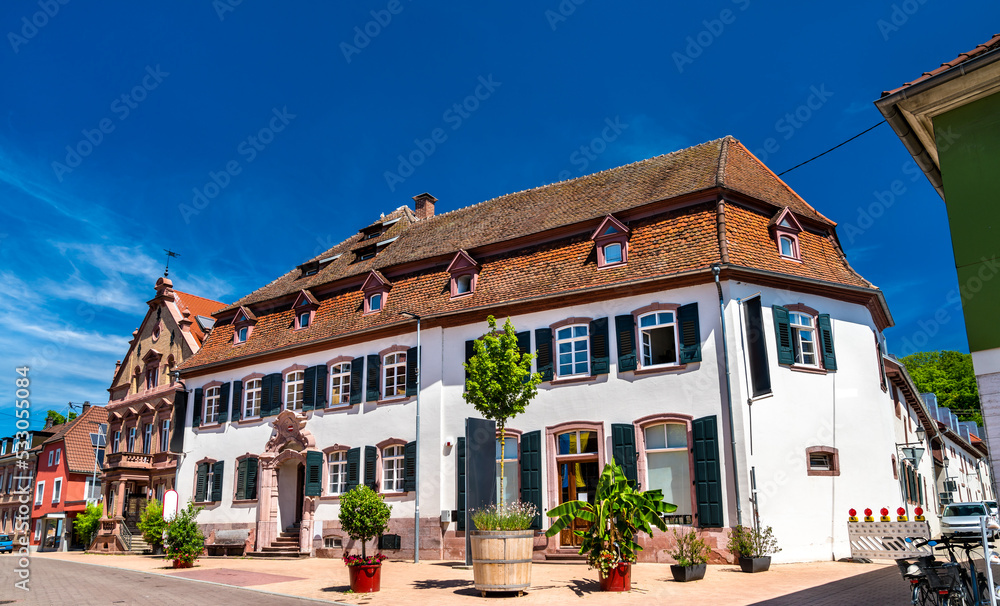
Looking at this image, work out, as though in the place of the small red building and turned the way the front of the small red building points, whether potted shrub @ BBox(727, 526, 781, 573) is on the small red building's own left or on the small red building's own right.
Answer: on the small red building's own left

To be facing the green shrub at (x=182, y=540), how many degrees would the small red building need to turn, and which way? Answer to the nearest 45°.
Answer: approximately 45° to its left

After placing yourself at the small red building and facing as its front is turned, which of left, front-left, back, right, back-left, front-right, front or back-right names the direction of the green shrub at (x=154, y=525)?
front-left

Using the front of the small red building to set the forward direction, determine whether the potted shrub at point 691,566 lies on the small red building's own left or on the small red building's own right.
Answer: on the small red building's own left

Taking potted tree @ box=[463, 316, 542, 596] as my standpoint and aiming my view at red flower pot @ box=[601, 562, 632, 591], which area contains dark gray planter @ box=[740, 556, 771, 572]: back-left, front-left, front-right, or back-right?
front-left

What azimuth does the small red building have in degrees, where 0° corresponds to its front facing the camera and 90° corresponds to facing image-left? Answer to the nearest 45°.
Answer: approximately 45°

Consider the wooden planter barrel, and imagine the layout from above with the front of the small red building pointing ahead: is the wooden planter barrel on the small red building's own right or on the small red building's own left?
on the small red building's own left

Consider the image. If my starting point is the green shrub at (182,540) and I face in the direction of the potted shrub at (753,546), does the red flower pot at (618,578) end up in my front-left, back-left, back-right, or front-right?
front-right

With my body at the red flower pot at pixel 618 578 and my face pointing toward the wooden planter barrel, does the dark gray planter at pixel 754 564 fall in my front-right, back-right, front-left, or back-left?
back-right

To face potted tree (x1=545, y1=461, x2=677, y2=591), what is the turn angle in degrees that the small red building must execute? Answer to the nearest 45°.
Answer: approximately 45° to its left

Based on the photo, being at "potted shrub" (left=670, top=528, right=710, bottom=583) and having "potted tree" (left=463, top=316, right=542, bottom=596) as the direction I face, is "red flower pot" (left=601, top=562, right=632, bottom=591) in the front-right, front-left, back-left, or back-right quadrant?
front-left

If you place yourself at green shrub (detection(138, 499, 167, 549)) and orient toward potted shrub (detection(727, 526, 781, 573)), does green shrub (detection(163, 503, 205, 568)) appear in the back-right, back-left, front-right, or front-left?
front-right

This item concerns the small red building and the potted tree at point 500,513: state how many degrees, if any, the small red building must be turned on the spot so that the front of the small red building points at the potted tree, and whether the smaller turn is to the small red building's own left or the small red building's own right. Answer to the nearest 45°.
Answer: approximately 45° to the small red building's own left

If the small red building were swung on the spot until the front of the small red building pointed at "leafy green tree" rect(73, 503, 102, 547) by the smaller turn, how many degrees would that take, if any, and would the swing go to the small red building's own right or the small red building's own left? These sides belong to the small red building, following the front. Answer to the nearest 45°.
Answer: approximately 45° to the small red building's own left
